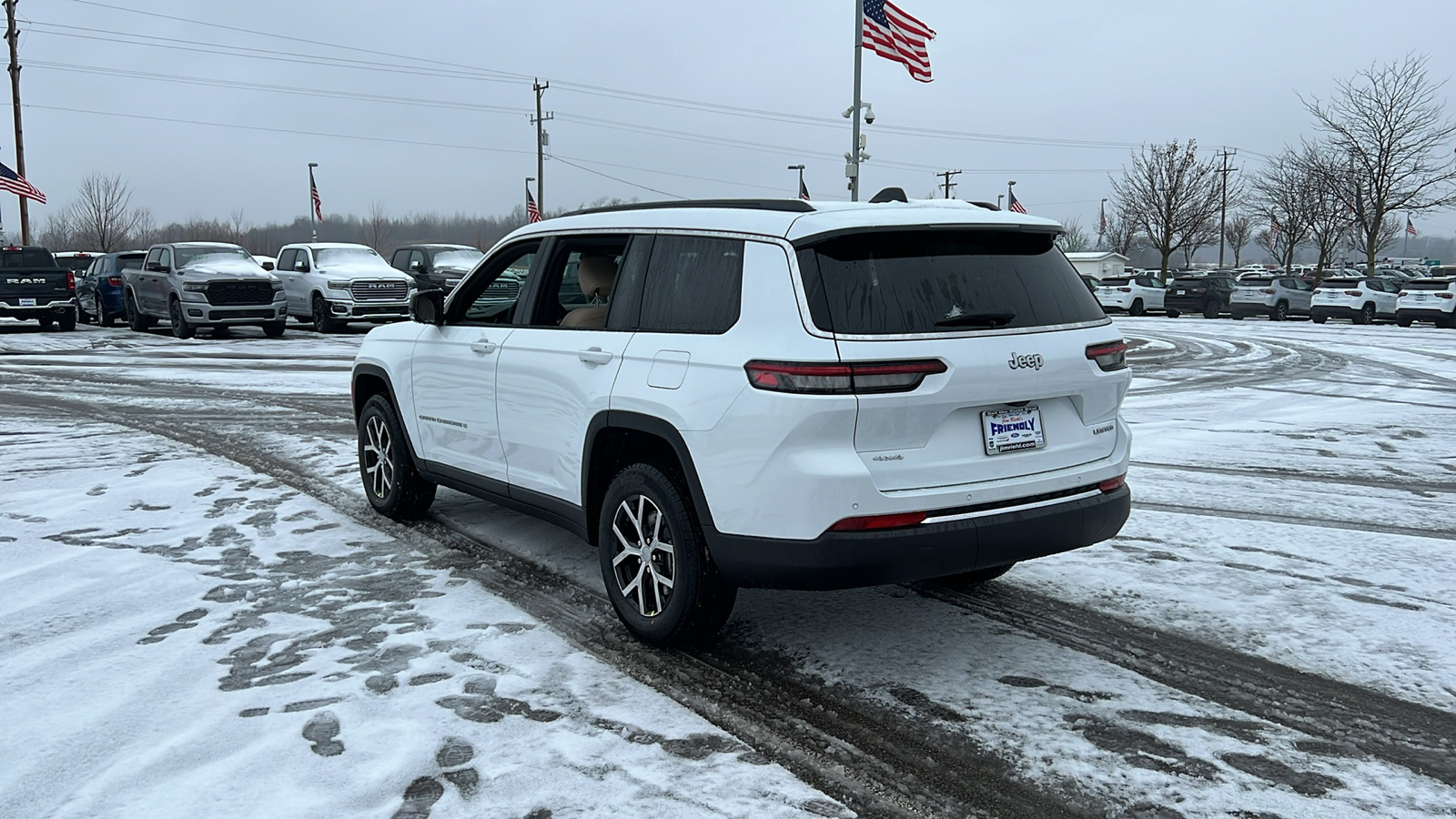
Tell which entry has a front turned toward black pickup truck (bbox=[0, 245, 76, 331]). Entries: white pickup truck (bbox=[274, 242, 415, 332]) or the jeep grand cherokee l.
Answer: the jeep grand cherokee l

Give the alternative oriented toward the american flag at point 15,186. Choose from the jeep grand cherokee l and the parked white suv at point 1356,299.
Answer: the jeep grand cherokee l

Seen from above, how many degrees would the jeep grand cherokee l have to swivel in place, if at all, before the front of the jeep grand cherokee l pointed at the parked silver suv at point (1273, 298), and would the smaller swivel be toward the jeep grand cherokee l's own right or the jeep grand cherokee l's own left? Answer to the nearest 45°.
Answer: approximately 90° to the jeep grand cherokee l's own right

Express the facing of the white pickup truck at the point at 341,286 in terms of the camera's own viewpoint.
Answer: facing the viewer and to the right of the viewer

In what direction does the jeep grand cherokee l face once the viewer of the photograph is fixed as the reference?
facing away from the viewer and to the left of the viewer

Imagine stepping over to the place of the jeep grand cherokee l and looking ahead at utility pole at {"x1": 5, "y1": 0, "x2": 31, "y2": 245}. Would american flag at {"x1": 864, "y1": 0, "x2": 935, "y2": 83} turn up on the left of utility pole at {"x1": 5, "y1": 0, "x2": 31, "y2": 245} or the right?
right
